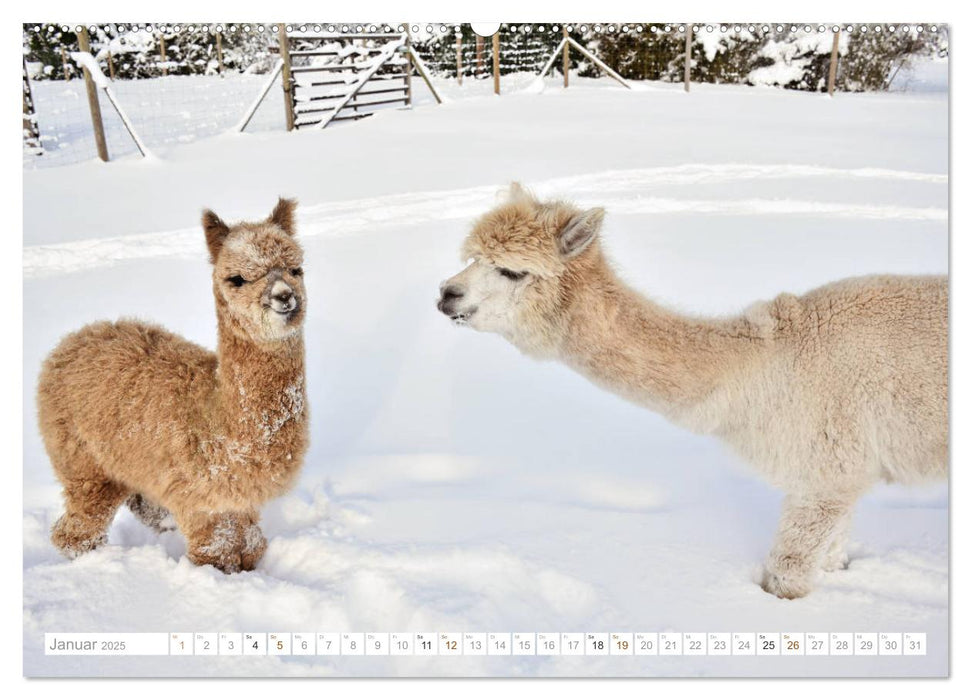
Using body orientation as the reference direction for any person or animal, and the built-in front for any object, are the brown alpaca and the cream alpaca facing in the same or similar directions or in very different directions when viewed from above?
very different directions

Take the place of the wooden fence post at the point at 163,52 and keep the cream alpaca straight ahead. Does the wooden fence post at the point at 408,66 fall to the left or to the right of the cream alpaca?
left

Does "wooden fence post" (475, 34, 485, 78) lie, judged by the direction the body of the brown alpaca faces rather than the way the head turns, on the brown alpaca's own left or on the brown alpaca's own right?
on the brown alpaca's own left

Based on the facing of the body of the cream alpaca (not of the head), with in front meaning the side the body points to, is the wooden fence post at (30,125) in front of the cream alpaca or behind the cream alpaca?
in front

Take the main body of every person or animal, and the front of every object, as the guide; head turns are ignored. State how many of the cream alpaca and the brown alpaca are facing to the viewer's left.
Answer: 1

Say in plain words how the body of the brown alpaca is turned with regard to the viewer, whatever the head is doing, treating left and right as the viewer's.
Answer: facing the viewer and to the right of the viewer

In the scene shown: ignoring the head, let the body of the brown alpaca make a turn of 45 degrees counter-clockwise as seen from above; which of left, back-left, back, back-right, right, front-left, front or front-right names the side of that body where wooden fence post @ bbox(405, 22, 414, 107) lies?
front-left

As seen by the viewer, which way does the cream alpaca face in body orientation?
to the viewer's left

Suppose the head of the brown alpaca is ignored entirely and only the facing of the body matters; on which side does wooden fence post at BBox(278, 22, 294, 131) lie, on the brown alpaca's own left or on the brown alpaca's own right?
on the brown alpaca's own left

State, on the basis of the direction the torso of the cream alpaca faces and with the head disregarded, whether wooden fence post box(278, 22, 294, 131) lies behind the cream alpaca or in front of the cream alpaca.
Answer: in front

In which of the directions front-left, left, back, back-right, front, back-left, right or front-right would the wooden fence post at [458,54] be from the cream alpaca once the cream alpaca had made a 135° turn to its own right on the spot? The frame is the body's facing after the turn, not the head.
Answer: left
